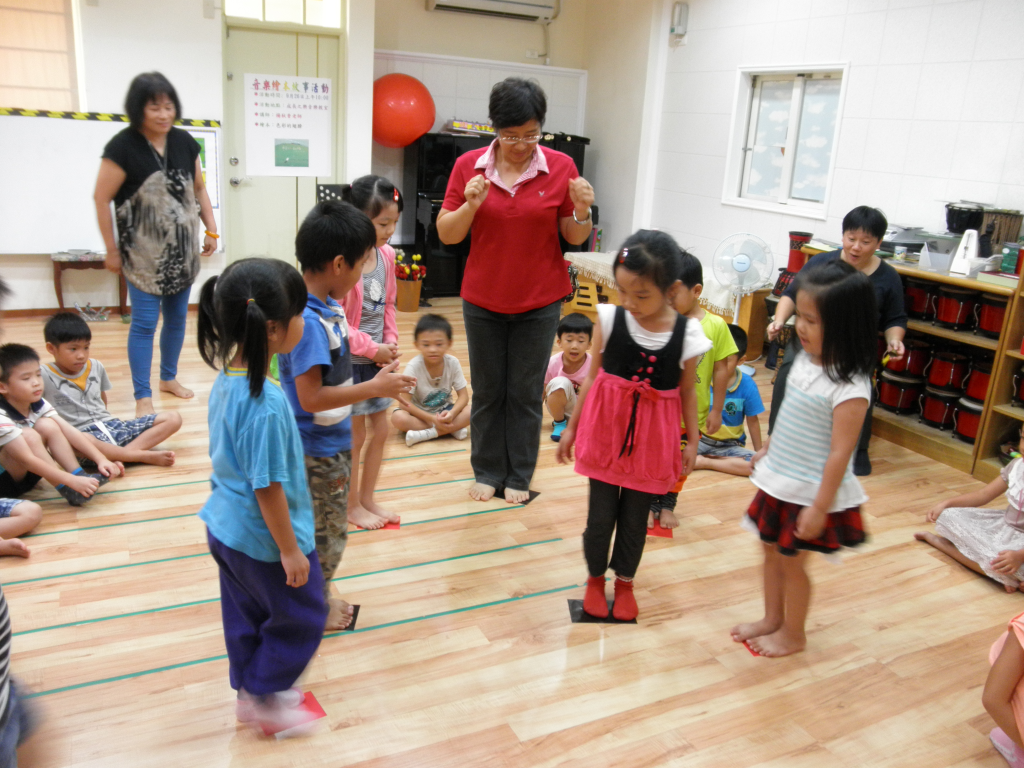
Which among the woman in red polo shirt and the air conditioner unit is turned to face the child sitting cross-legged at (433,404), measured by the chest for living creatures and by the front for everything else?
the air conditioner unit

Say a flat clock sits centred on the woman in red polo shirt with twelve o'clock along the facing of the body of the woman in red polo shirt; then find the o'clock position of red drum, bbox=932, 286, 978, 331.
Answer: The red drum is roughly at 8 o'clock from the woman in red polo shirt.

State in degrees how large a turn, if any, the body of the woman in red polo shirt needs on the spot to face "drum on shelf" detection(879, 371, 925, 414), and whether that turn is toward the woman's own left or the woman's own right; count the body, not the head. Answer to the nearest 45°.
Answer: approximately 135° to the woman's own left

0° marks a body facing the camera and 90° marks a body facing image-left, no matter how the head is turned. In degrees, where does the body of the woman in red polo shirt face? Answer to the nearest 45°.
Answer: approximately 0°

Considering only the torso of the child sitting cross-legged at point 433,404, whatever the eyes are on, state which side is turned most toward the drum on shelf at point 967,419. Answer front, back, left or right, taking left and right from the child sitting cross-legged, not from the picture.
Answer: left

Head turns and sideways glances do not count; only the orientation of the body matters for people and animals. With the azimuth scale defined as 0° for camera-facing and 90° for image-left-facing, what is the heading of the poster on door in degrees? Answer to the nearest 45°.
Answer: approximately 0°

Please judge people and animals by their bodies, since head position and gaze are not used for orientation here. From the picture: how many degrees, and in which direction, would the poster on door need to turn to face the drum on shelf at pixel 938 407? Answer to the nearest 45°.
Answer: approximately 45° to its left

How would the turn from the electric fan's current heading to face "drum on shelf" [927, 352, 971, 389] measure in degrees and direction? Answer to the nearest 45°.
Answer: approximately 45° to its left

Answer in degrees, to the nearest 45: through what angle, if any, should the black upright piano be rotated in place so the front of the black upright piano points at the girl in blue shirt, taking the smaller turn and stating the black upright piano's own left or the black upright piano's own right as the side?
0° — it already faces them
